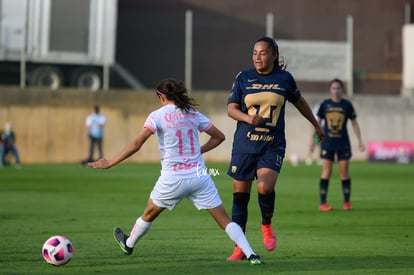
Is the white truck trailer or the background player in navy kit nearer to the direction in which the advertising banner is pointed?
the background player in navy kit

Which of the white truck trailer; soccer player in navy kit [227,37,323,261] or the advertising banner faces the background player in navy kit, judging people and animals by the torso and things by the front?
the advertising banner

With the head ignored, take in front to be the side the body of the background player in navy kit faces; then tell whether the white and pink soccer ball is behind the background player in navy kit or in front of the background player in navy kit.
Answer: in front

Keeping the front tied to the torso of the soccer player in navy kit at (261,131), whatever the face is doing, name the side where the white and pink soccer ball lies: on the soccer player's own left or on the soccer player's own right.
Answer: on the soccer player's own right

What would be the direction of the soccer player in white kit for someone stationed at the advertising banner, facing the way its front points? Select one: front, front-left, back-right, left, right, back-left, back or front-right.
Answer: front

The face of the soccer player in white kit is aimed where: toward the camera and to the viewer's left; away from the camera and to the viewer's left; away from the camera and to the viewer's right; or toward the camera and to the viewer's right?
away from the camera and to the viewer's left

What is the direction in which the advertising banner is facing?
toward the camera

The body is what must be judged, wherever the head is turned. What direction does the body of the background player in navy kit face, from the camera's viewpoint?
toward the camera

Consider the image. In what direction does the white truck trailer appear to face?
to the viewer's left

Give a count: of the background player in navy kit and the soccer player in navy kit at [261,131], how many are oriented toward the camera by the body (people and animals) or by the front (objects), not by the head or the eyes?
2

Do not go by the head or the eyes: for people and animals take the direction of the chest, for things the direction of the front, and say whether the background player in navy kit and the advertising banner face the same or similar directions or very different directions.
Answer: same or similar directions

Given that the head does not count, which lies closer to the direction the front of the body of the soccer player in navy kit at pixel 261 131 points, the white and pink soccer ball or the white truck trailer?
the white and pink soccer ball
